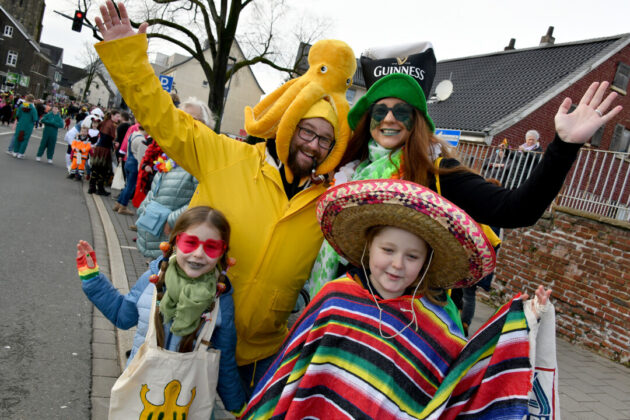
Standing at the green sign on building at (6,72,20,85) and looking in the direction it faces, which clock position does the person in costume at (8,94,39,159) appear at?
The person in costume is roughly at 12 o'clock from the green sign on building.

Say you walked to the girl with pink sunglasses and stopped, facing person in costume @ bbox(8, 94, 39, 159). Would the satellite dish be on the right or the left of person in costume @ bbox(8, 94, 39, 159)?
right

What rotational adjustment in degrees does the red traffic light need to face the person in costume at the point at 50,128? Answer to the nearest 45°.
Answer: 0° — it already faces them

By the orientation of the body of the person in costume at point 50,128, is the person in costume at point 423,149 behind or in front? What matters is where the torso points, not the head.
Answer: in front

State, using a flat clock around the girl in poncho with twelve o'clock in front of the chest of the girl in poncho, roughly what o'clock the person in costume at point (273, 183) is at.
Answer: The person in costume is roughly at 4 o'clock from the girl in poncho.

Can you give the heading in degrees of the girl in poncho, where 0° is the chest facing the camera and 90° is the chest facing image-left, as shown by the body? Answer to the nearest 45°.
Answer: approximately 0°

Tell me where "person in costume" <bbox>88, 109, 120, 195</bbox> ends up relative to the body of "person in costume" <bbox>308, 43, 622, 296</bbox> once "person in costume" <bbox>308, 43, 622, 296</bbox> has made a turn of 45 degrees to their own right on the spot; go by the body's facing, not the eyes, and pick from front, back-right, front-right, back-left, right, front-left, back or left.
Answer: right

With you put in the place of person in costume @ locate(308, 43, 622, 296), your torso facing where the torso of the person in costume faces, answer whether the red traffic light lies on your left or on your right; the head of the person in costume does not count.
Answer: on your right

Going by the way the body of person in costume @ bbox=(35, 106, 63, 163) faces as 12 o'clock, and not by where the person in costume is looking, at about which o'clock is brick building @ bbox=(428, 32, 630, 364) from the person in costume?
The brick building is roughly at 11 o'clock from the person in costume.
